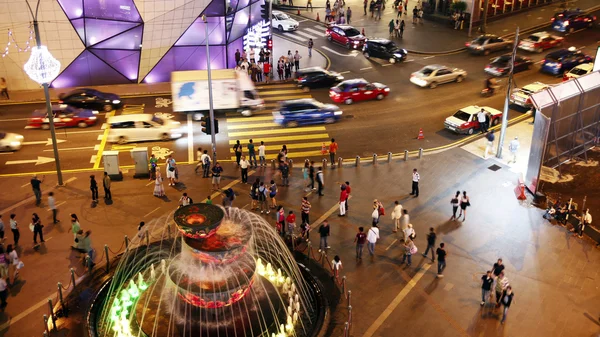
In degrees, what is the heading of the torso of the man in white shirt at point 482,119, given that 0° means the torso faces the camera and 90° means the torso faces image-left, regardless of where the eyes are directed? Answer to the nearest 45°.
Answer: approximately 180°

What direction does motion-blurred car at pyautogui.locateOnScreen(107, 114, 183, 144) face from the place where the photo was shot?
facing to the right of the viewer

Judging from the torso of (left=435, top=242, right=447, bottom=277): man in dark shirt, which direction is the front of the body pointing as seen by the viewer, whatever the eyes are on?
away from the camera

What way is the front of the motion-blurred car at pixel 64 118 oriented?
to the viewer's right

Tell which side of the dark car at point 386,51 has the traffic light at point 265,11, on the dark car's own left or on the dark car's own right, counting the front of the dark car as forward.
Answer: on the dark car's own right

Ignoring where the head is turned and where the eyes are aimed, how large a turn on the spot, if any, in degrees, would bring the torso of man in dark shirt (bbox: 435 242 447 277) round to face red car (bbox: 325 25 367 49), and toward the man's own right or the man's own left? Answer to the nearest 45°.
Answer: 0° — they already face it

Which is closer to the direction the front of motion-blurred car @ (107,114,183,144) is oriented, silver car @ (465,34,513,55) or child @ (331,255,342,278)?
the silver car

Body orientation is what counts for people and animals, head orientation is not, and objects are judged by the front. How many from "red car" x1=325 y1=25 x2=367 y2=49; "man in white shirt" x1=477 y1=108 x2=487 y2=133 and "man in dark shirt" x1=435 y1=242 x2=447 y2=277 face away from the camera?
2
